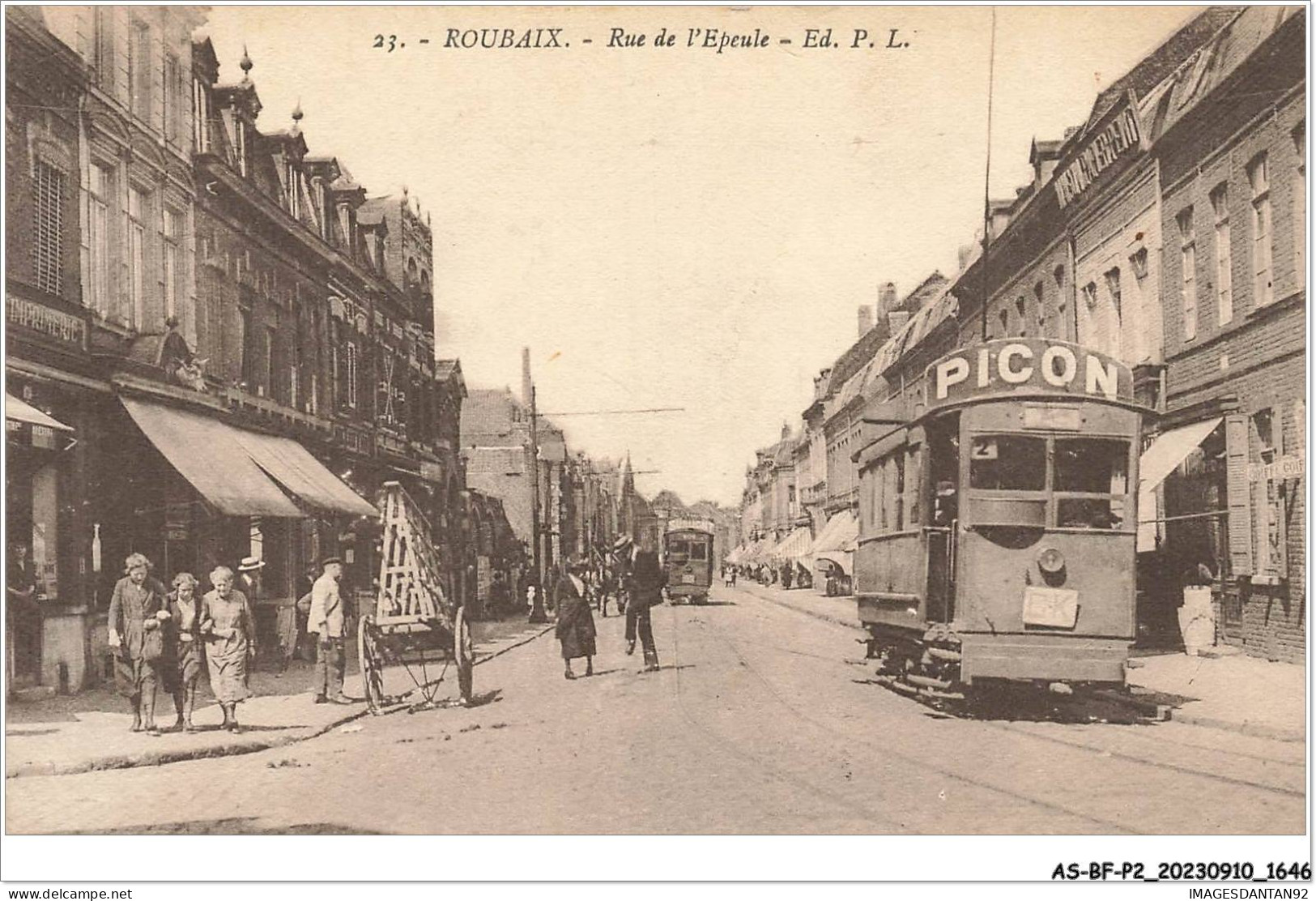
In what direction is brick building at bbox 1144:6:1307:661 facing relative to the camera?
to the viewer's left

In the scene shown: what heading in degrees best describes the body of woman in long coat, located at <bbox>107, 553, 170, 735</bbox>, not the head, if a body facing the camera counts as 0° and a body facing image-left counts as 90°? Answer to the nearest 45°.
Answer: approximately 0°

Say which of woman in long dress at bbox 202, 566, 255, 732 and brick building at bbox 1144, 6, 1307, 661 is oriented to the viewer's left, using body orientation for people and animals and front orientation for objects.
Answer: the brick building
